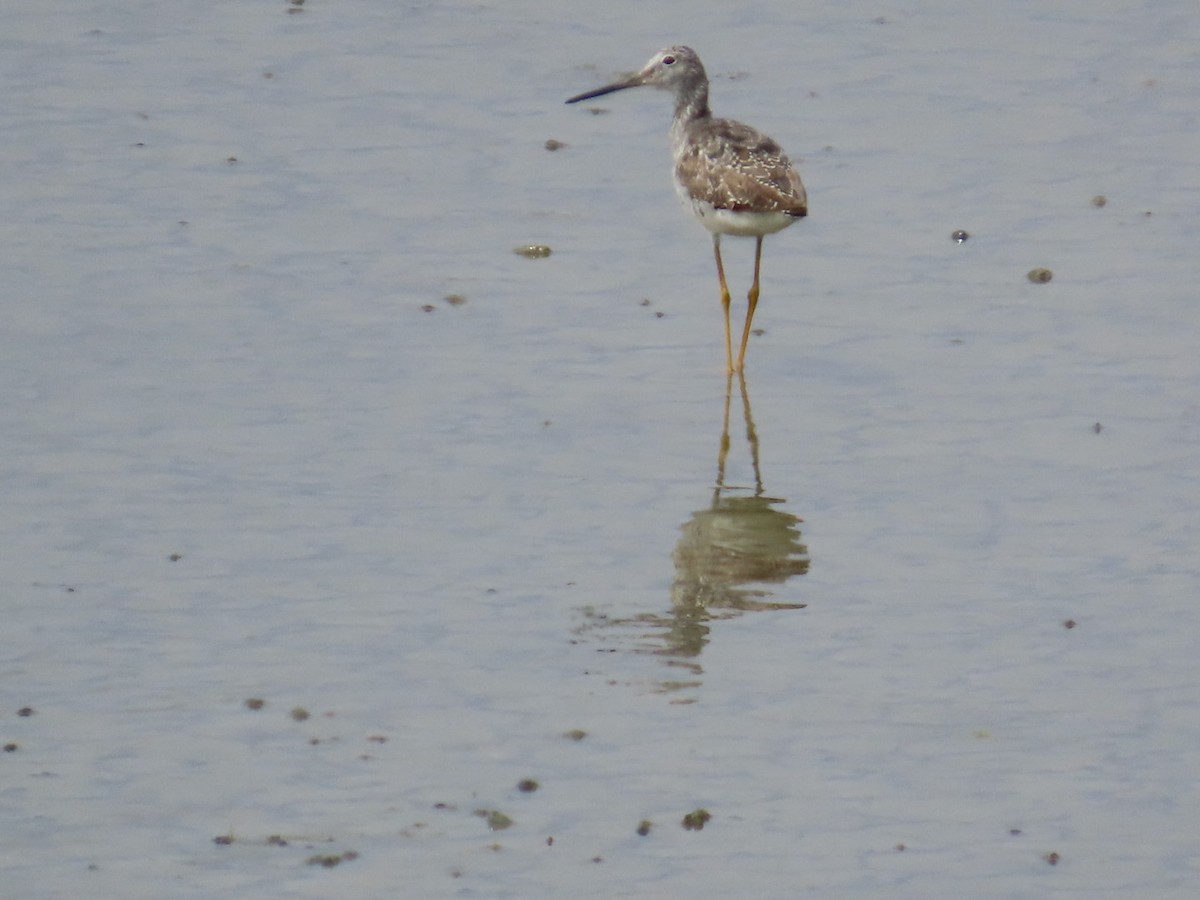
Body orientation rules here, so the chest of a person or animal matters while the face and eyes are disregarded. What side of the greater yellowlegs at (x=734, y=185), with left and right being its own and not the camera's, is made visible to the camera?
left

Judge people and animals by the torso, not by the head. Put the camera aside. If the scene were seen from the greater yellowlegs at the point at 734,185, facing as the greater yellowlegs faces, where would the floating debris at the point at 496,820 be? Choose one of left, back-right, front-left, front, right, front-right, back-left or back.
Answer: left
